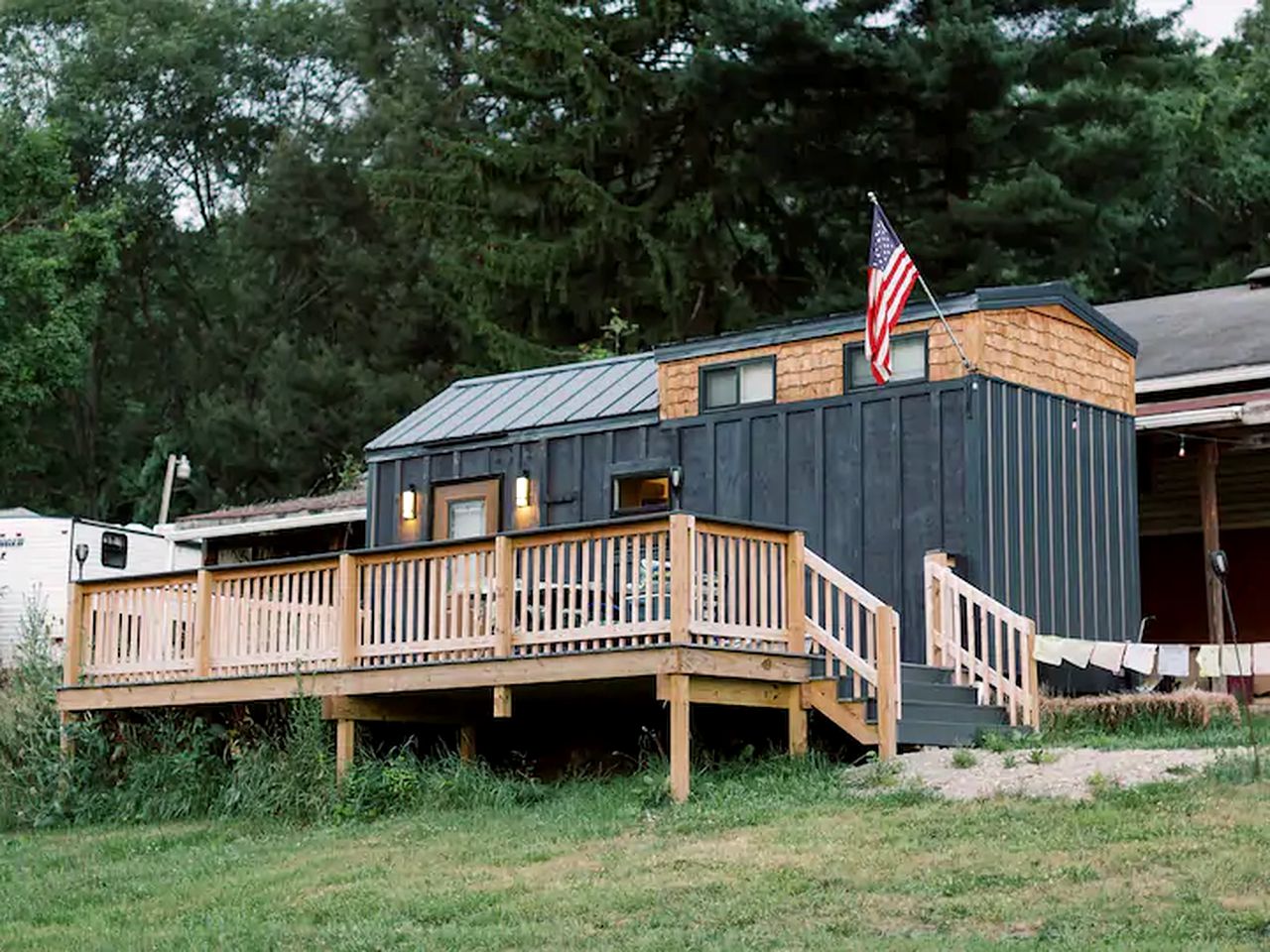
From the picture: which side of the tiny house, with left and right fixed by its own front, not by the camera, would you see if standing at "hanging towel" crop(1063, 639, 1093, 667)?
left

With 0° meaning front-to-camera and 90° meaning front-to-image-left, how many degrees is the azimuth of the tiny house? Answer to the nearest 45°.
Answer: approximately 45°

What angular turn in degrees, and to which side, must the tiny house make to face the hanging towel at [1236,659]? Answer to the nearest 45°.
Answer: approximately 90° to its left

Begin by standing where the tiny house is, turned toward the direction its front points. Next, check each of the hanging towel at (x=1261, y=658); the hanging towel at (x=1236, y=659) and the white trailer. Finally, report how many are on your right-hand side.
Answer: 1

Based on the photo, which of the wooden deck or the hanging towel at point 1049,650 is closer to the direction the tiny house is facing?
the wooden deck

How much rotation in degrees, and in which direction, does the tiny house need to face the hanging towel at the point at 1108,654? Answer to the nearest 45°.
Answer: approximately 90° to its left

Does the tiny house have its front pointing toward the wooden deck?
yes

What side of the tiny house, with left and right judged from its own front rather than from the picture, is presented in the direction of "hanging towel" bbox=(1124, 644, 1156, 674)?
left

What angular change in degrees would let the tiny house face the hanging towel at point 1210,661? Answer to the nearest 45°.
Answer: approximately 90° to its left
